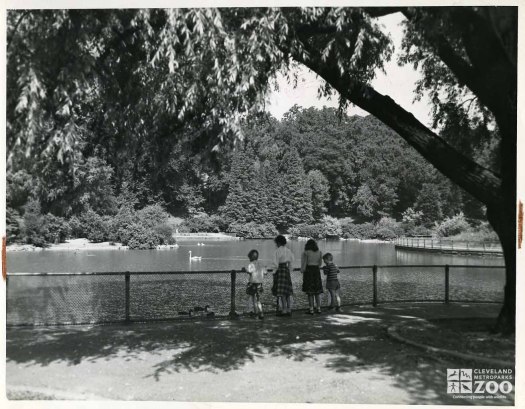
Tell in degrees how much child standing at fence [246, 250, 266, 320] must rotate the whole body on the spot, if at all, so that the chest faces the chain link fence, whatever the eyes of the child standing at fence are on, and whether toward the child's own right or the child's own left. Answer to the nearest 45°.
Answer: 0° — they already face it

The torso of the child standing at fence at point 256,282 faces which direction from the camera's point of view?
away from the camera

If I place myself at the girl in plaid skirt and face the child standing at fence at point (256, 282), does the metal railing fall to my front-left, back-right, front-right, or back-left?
back-right
